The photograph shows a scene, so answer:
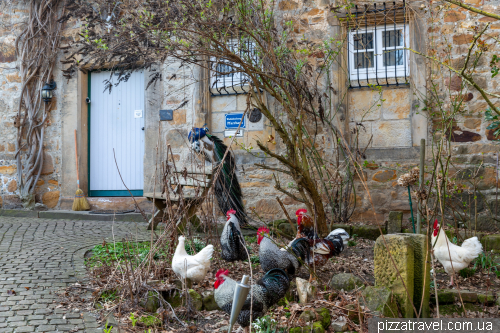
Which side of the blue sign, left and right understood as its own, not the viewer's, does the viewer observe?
front

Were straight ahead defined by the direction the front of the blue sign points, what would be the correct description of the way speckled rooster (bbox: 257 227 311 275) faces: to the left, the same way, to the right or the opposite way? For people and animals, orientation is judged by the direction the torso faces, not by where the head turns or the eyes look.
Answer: to the right

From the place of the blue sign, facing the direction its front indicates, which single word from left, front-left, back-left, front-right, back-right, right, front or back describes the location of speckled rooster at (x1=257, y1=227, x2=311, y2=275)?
front

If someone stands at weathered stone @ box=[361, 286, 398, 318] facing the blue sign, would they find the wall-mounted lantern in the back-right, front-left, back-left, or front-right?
front-left

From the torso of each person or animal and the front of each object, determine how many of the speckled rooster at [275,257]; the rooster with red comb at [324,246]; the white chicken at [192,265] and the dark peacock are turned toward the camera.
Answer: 0

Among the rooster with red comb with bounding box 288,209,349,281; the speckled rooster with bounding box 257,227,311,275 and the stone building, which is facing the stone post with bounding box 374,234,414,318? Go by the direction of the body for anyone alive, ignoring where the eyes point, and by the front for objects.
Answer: the stone building

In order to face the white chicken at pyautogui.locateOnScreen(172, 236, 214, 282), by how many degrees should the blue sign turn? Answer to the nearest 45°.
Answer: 0° — it already faces it

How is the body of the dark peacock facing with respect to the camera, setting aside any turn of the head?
to the viewer's left

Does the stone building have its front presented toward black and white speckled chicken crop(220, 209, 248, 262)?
yes

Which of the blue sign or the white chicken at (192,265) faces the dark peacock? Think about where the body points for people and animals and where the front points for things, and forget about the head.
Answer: the blue sign

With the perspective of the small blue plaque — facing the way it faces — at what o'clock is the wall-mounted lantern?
The wall-mounted lantern is roughly at 4 o'clock from the small blue plaque.

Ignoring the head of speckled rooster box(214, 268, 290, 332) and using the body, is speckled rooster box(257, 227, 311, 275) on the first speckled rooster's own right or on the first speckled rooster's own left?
on the first speckled rooster's own right

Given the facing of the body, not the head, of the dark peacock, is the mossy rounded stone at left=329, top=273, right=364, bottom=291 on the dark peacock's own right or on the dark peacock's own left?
on the dark peacock's own left

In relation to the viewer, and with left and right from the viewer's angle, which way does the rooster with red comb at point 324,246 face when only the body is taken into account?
facing to the left of the viewer

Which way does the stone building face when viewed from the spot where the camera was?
facing the viewer
